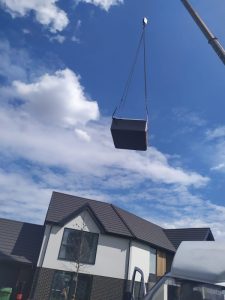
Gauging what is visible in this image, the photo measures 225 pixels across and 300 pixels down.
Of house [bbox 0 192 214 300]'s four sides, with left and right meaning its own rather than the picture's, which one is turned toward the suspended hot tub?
front

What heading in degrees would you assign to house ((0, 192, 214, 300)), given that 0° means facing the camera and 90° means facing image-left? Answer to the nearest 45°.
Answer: approximately 0°

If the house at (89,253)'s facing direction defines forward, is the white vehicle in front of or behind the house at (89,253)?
in front
